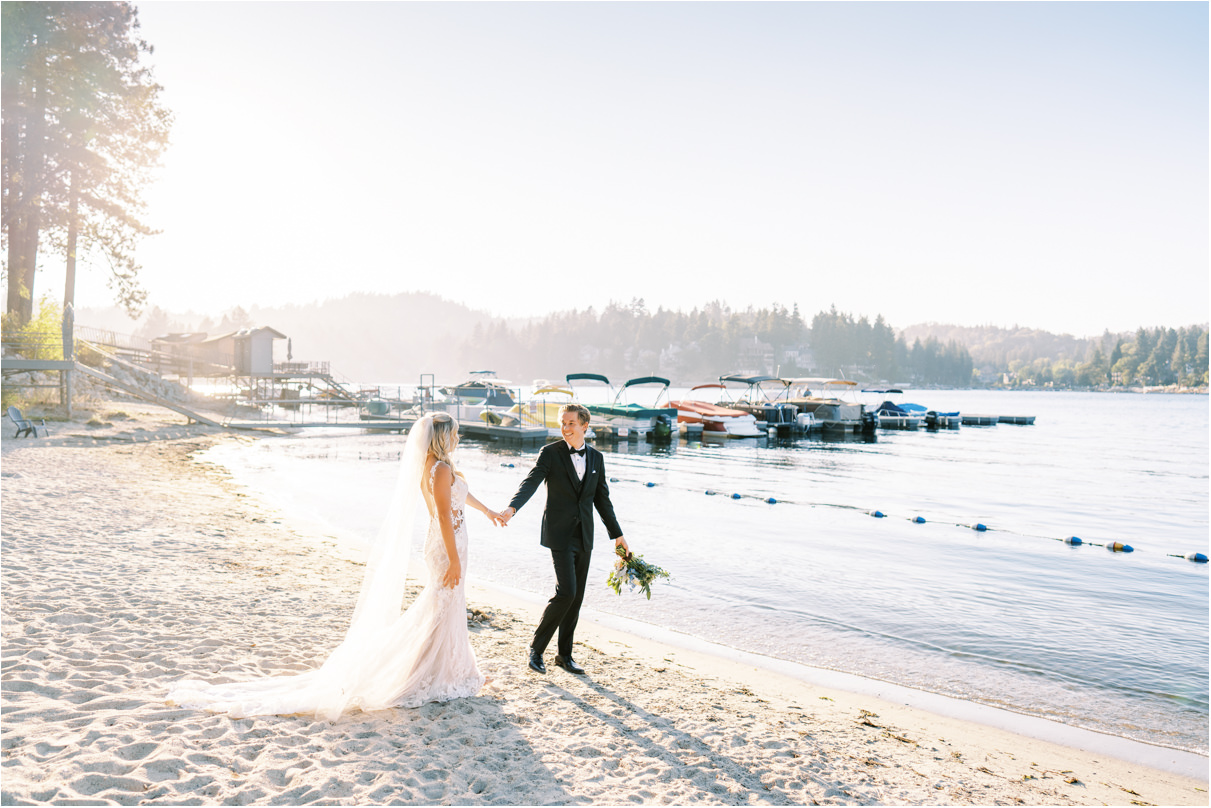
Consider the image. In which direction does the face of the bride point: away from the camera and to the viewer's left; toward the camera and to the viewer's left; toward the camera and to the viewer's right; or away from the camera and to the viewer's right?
away from the camera and to the viewer's right

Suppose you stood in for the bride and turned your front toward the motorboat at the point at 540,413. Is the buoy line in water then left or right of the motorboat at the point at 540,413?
right

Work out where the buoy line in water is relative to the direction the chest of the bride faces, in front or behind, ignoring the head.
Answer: in front

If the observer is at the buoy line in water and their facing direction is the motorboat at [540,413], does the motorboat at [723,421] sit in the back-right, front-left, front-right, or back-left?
front-right

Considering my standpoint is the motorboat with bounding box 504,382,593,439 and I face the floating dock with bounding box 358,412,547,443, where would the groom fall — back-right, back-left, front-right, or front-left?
front-left

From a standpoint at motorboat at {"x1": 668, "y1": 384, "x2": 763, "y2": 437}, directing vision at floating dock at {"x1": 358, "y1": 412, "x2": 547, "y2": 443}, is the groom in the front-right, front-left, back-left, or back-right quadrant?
front-left

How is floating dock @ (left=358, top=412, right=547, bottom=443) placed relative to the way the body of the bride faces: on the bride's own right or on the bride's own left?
on the bride's own left

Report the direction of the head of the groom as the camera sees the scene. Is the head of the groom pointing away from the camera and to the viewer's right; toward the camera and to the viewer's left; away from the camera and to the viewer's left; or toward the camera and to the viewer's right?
toward the camera and to the viewer's left
